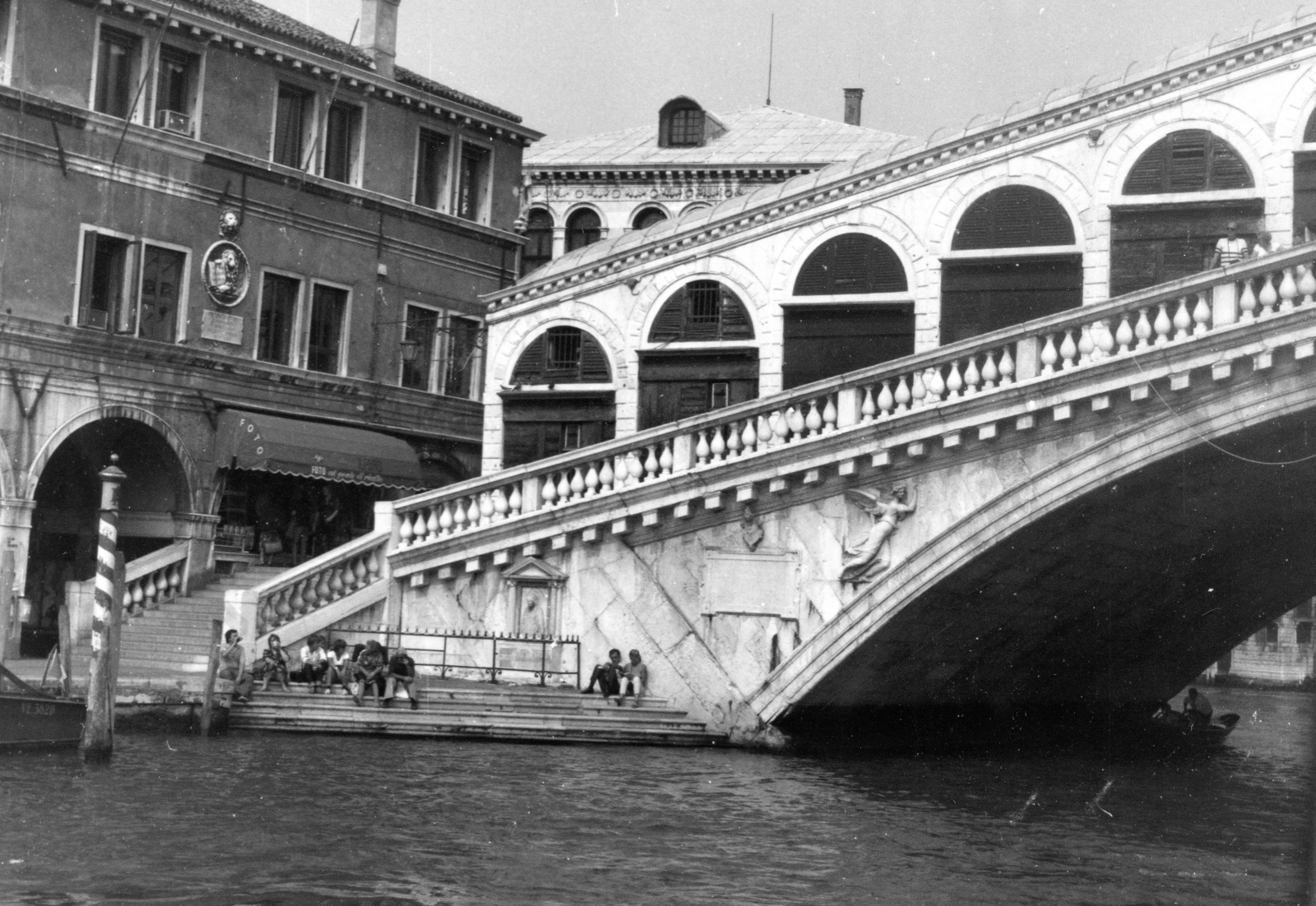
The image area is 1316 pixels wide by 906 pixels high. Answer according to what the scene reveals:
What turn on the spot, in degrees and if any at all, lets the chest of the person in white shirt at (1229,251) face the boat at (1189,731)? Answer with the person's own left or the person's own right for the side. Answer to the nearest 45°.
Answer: approximately 180°

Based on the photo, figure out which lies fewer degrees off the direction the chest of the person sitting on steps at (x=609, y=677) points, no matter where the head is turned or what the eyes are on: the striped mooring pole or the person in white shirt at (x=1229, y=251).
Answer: the striped mooring pole

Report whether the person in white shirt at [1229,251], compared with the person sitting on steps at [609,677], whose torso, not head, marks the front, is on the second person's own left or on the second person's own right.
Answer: on the second person's own left

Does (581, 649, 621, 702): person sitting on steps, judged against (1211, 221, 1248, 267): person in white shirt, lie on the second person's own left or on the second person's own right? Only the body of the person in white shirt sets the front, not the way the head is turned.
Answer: on the second person's own right

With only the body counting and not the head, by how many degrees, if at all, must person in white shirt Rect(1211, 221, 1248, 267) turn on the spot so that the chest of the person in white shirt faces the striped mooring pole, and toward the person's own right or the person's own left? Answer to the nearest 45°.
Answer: approximately 45° to the person's own right
